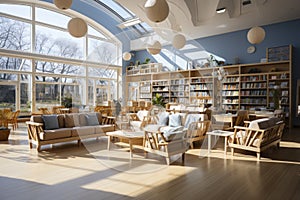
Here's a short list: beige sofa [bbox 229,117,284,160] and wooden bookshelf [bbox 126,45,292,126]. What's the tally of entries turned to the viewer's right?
0

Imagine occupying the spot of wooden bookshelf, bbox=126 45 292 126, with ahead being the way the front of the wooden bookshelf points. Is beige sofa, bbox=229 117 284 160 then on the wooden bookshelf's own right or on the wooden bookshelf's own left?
on the wooden bookshelf's own left

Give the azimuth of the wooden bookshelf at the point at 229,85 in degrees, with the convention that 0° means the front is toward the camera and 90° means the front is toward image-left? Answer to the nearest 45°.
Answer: approximately 45°

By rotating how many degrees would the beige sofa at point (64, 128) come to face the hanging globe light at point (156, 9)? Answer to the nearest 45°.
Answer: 0° — it already faces it

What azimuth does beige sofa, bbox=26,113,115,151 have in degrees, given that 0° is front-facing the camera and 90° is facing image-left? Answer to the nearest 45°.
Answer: approximately 315°

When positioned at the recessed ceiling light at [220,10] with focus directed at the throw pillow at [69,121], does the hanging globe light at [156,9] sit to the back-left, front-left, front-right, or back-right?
front-left

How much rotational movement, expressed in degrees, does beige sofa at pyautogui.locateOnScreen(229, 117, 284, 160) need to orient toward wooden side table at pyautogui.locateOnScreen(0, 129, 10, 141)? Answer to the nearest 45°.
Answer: approximately 45° to its left

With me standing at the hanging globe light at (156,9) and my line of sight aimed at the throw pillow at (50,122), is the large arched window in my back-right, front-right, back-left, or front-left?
front-right

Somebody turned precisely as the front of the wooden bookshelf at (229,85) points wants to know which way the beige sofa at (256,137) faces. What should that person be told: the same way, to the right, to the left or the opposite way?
to the right
